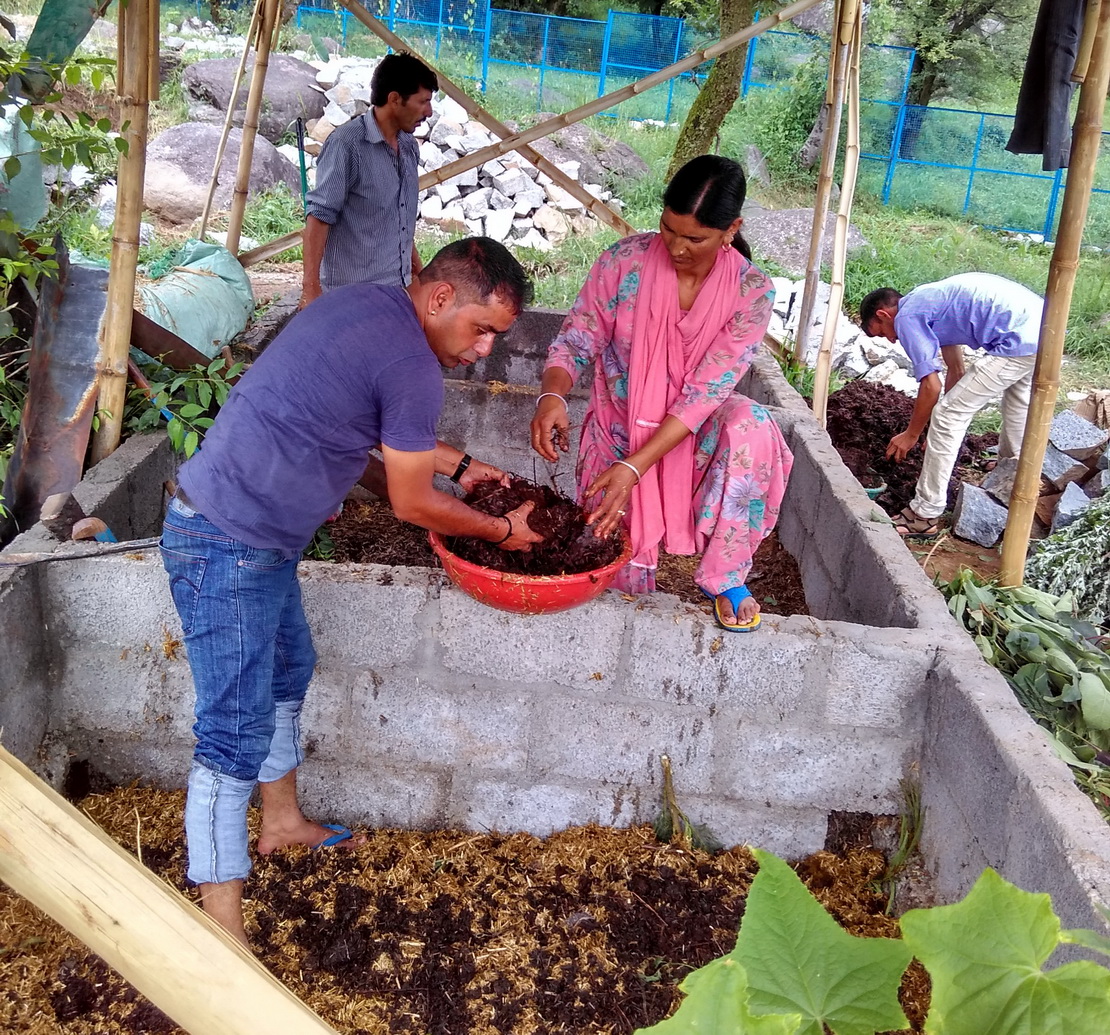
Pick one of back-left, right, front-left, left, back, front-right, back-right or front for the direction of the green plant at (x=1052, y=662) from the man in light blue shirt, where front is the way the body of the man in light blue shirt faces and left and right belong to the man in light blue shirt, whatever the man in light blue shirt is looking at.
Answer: left

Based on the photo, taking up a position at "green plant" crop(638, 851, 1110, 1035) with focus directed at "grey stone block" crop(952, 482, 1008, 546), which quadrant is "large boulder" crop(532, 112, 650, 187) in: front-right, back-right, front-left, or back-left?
front-left

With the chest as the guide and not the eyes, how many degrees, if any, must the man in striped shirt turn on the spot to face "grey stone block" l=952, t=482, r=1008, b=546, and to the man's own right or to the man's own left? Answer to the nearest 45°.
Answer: approximately 45° to the man's own left

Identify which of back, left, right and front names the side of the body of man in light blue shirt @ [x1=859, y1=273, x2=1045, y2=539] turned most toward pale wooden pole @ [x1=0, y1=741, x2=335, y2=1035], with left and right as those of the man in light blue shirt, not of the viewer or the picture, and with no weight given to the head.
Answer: left

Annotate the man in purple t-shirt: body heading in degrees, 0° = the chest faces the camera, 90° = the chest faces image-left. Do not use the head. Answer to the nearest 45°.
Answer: approximately 270°

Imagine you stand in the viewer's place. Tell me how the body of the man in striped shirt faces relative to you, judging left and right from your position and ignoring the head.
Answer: facing the viewer and to the right of the viewer

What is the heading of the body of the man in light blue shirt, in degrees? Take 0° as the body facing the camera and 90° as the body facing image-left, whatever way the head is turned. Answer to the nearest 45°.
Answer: approximately 90°

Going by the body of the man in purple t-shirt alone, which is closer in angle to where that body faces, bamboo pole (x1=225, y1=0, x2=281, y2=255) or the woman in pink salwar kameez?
the woman in pink salwar kameez

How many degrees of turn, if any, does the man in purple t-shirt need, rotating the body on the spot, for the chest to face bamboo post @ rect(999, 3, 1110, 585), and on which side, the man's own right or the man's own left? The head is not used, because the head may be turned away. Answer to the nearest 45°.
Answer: approximately 45° to the man's own left

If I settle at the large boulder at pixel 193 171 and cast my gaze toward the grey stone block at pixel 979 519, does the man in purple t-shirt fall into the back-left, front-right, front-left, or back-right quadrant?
front-right

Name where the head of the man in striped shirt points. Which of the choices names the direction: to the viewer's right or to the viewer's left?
to the viewer's right

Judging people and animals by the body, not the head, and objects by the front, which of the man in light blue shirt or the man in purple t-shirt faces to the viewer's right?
the man in purple t-shirt

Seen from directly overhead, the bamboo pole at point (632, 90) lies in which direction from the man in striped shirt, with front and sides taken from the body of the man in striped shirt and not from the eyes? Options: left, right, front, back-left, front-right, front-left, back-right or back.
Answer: left

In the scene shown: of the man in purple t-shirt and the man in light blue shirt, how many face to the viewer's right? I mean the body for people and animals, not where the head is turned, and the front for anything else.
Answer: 1
